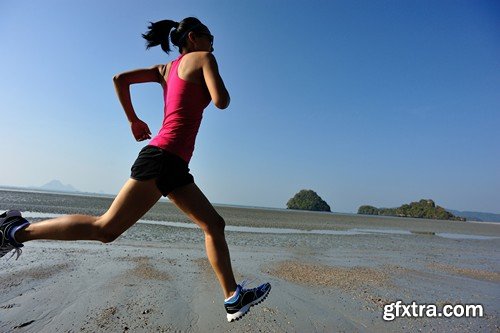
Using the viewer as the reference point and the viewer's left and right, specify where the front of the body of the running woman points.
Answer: facing away from the viewer and to the right of the viewer

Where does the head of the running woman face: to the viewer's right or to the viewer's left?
to the viewer's right
